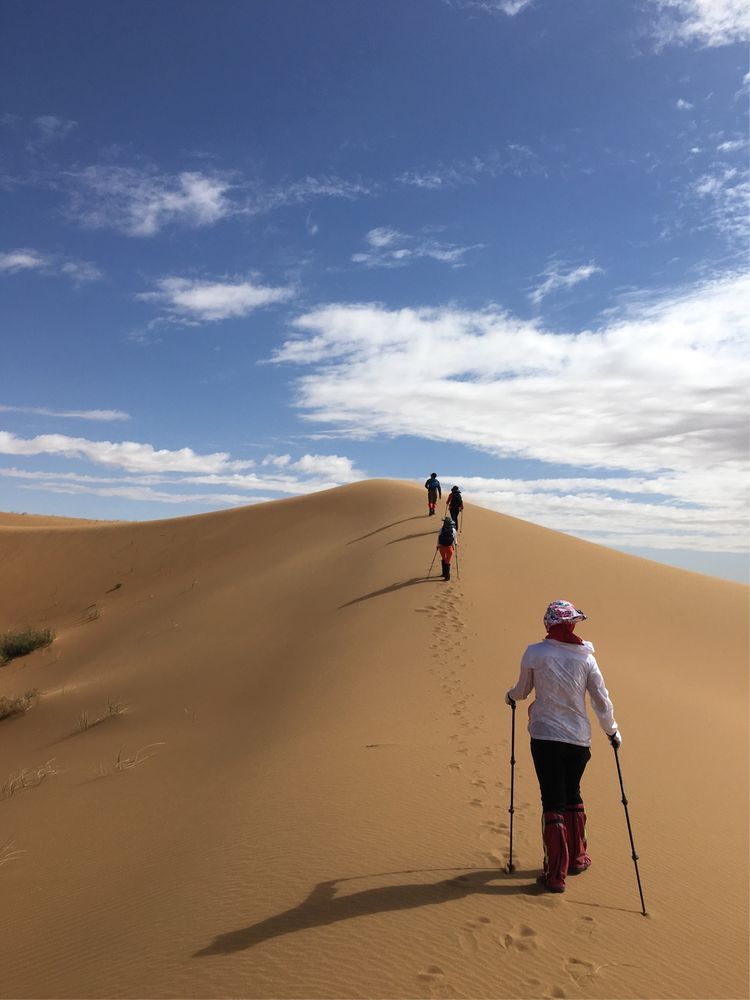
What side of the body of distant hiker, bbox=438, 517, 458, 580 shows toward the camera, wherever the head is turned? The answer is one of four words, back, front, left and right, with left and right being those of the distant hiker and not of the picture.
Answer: back

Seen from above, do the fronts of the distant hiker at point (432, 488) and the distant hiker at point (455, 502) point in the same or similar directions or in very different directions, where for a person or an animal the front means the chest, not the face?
same or similar directions

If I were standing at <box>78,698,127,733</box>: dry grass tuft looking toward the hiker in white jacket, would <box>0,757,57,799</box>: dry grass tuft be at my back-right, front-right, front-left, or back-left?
front-right

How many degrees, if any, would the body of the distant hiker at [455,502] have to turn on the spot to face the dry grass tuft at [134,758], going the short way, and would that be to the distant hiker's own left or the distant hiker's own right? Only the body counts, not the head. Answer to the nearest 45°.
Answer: approximately 180°

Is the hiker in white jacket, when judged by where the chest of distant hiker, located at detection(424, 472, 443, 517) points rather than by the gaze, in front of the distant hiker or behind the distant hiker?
behind

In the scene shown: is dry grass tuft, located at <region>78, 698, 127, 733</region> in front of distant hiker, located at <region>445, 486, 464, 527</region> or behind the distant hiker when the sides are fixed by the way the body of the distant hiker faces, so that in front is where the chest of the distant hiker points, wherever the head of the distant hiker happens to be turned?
behind

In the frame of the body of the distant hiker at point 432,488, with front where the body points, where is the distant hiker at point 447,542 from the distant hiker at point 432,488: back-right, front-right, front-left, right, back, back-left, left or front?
back

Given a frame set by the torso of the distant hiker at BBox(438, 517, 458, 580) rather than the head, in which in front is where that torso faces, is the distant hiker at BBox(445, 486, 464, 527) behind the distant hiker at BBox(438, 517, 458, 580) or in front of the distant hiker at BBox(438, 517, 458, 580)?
in front

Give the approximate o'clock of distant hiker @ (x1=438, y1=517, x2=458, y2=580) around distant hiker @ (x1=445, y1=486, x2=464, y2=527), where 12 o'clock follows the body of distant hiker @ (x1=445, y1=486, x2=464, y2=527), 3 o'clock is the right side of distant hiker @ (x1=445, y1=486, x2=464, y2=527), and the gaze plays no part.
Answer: distant hiker @ (x1=438, y1=517, x2=458, y2=580) is roughly at 6 o'clock from distant hiker @ (x1=445, y1=486, x2=464, y2=527).

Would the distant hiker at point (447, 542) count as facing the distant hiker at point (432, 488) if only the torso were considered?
yes

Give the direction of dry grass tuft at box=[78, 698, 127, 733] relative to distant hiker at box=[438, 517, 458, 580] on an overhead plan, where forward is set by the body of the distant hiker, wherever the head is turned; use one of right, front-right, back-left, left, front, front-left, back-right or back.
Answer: back-left

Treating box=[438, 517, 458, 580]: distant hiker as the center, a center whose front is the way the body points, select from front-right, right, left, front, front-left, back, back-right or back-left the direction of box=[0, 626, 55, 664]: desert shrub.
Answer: left

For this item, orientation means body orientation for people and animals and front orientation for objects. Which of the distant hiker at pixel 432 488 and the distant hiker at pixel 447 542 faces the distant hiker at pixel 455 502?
the distant hiker at pixel 447 542

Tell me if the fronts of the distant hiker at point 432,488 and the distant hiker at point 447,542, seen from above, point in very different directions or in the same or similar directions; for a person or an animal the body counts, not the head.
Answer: same or similar directions

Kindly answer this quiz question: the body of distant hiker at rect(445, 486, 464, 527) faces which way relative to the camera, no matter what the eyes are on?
away from the camera

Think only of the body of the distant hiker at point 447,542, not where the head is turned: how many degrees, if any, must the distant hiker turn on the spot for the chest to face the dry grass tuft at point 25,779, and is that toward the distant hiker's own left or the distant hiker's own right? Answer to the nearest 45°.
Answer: approximately 135° to the distant hiker's own left

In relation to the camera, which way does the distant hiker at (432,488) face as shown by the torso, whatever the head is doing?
away from the camera

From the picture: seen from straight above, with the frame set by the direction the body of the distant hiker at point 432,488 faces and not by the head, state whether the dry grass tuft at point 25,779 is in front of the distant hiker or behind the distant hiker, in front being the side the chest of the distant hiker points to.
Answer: behind

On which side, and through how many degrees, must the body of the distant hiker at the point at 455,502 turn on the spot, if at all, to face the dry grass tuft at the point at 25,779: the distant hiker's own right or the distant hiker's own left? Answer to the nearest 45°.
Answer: approximately 135° to the distant hiker's own left
